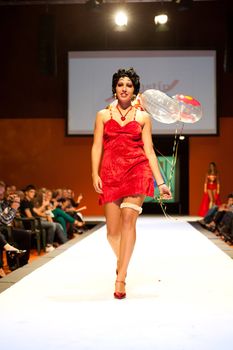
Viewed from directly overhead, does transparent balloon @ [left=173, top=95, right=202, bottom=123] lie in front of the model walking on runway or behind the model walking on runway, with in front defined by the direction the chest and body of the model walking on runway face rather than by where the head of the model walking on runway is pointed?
behind

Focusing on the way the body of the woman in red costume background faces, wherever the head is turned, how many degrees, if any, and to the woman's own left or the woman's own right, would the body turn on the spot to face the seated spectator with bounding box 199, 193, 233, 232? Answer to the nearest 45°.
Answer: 0° — they already face them

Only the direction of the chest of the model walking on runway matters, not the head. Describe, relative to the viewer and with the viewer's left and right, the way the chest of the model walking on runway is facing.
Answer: facing the viewer

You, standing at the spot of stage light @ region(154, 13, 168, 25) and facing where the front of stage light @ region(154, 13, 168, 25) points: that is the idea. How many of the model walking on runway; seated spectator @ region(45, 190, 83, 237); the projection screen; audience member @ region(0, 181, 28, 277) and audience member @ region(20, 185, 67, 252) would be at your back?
1

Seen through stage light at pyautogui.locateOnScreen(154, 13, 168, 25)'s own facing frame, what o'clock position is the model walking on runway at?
The model walking on runway is roughly at 12 o'clock from the stage light.

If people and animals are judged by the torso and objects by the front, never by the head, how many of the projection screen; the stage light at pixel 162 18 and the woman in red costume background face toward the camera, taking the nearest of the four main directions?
3

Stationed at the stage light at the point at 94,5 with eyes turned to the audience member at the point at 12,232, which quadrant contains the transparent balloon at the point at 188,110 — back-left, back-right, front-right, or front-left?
front-left

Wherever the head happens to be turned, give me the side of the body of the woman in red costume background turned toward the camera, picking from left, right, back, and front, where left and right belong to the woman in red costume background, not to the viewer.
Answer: front

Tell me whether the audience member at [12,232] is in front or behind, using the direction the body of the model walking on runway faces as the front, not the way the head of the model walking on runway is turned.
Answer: behind

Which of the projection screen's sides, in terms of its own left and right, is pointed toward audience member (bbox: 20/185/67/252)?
front

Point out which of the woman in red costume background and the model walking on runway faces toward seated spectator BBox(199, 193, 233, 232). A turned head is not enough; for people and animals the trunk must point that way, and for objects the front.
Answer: the woman in red costume background

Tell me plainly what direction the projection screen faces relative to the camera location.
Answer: facing the viewer

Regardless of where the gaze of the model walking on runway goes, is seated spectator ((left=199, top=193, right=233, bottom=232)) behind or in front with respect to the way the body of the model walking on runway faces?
behind
